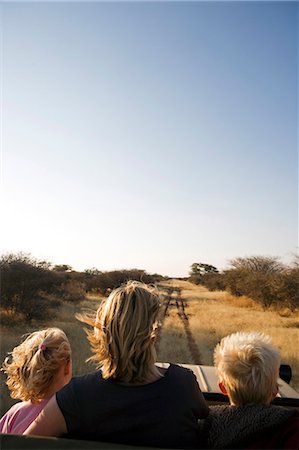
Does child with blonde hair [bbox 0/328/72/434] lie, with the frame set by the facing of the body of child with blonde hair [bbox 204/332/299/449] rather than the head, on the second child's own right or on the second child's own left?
on the second child's own left

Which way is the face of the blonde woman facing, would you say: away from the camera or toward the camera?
away from the camera

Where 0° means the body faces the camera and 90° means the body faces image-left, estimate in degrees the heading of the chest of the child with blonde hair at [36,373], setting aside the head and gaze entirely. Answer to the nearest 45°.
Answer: approximately 225°

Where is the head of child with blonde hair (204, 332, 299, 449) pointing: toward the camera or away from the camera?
away from the camera

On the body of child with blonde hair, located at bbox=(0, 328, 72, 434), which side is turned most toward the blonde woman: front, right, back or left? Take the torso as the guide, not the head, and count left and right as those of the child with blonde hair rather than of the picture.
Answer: right

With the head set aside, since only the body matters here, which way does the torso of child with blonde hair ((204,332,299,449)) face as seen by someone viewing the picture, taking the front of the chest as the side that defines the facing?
away from the camera

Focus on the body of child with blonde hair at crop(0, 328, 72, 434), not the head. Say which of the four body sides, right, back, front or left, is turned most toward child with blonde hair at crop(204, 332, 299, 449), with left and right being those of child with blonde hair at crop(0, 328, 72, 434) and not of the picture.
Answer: right

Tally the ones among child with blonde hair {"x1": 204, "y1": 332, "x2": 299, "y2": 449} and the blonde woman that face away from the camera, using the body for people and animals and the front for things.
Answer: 2

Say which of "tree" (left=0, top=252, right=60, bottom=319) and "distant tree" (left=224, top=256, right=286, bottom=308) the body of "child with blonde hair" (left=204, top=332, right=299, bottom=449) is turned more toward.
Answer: the distant tree

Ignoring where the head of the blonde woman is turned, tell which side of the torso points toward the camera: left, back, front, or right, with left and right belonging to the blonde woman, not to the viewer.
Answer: back

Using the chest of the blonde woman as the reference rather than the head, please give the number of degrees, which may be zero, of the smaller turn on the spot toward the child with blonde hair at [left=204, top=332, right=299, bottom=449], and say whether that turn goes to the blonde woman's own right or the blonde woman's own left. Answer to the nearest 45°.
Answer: approximately 90° to the blonde woman's own right
